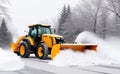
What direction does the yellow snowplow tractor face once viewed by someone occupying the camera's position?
facing the viewer and to the right of the viewer

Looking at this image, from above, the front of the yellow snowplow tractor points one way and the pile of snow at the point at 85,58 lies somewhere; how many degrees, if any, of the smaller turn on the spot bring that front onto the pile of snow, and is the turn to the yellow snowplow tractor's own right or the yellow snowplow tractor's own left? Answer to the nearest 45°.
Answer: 0° — it already faces it

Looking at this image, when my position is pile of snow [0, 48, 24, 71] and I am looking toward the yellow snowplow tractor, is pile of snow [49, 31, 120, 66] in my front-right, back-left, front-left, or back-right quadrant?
front-right
